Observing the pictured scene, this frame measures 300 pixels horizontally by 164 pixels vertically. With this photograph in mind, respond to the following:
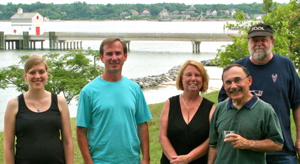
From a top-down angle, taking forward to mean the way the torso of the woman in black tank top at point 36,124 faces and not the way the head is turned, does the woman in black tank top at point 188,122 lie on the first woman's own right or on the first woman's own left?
on the first woman's own left

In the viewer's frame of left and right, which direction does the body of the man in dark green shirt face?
facing the viewer and to the left of the viewer

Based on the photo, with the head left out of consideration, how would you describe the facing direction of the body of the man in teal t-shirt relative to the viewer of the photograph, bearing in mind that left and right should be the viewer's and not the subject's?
facing the viewer

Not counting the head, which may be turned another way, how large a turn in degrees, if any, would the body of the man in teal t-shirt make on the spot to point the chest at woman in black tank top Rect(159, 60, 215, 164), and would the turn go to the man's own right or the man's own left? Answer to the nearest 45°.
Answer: approximately 90° to the man's own left

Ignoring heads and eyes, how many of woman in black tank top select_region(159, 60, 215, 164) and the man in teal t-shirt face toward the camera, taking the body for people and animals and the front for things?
2

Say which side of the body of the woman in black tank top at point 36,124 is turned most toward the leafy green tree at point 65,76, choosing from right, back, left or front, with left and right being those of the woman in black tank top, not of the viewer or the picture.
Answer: back

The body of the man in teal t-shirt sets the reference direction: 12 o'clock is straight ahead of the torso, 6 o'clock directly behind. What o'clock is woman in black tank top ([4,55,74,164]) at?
The woman in black tank top is roughly at 3 o'clock from the man in teal t-shirt.

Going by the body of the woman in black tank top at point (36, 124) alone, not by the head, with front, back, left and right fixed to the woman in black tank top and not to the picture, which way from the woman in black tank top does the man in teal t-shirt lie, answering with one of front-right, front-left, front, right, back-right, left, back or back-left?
left

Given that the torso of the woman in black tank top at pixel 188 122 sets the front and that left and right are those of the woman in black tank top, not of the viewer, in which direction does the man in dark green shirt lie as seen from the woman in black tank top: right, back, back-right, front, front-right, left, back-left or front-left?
front-left

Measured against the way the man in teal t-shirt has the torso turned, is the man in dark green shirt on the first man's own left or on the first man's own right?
on the first man's own left

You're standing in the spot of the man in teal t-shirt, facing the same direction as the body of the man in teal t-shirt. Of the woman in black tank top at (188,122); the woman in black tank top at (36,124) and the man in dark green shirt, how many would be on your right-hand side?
1

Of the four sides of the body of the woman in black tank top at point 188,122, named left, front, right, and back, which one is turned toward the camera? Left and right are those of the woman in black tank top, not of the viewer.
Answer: front

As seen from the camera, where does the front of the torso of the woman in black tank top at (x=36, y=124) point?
toward the camera
